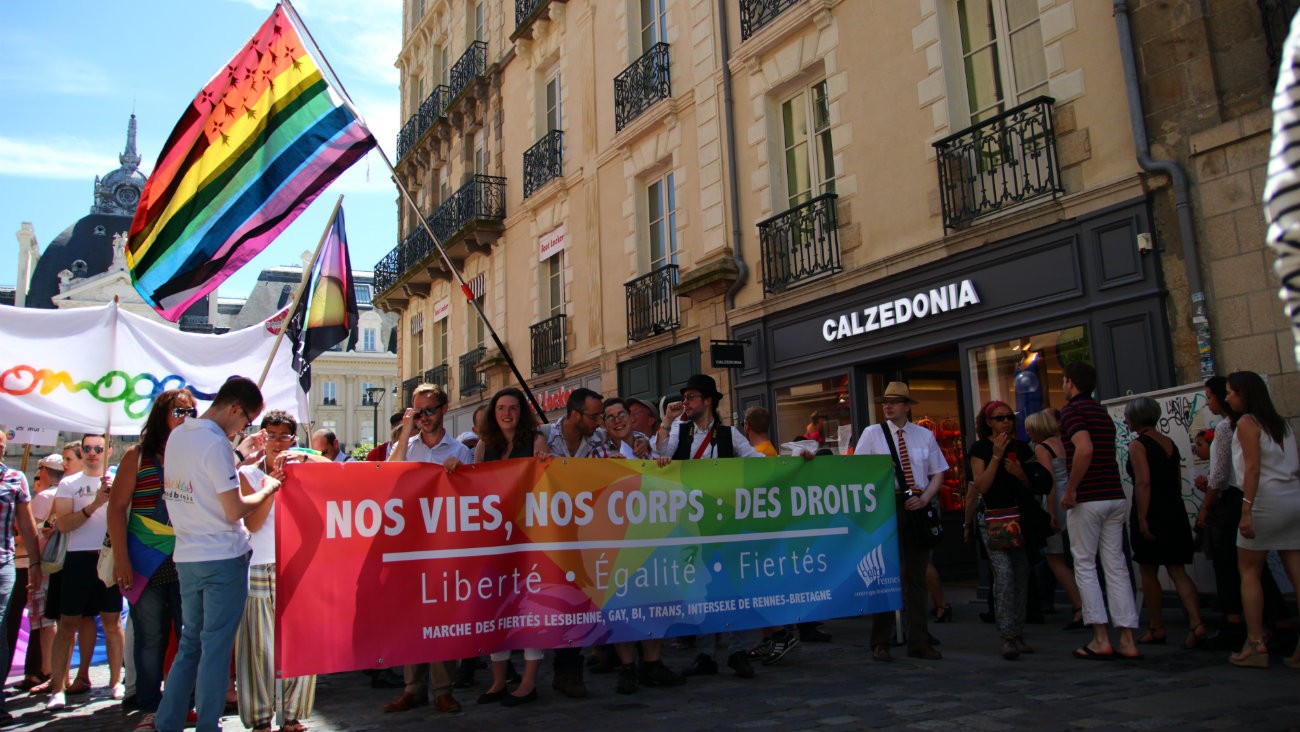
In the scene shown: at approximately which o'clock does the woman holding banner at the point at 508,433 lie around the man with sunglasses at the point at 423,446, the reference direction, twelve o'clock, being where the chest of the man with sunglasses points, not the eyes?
The woman holding banner is roughly at 9 o'clock from the man with sunglasses.

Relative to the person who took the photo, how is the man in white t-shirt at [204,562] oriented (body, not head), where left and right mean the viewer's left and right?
facing away from the viewer and to the right of the viewer

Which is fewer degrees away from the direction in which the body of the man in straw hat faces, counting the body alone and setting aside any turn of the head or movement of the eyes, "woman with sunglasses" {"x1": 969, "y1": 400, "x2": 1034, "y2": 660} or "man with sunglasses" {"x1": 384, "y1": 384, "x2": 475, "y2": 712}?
the man with sunglasses

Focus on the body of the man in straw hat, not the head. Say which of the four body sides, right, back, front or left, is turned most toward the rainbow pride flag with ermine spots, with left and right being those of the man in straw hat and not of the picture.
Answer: right

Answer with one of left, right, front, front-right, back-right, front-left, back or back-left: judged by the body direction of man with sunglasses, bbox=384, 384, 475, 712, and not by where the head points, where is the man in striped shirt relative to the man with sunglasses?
left

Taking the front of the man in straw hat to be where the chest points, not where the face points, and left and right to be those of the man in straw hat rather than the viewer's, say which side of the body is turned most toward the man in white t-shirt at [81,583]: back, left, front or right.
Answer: right

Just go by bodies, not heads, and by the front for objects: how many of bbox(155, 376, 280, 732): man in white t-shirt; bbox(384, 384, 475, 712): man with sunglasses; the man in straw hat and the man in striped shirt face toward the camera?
2

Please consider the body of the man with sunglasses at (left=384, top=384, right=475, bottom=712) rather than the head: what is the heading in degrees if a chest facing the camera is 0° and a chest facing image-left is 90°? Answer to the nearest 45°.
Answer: approximately 0°

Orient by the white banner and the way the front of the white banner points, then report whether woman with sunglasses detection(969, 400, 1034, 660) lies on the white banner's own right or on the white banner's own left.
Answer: on the white banner's own left
